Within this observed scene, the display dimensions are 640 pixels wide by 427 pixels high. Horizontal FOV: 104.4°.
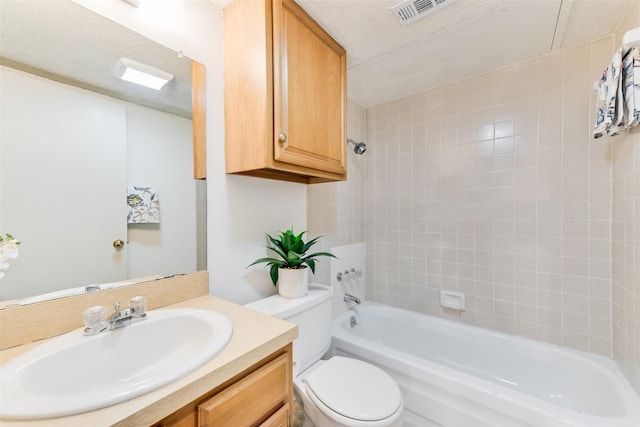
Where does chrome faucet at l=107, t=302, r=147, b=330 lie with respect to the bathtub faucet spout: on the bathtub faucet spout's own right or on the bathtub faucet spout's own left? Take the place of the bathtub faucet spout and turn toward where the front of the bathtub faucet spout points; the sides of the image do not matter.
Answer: on the bathtub faucet spout's own right

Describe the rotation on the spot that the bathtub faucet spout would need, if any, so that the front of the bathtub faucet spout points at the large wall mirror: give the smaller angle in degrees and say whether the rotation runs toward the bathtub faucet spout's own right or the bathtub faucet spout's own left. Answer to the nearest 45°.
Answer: approximately 90° to the bathtub faucet spout's own right

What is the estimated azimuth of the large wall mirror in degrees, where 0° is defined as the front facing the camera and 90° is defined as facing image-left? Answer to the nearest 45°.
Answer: approximately 315°

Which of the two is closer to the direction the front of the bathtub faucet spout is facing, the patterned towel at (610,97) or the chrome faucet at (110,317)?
the patterned towel

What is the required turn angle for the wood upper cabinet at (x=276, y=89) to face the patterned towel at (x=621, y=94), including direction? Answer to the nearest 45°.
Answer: approximately 45° to its left

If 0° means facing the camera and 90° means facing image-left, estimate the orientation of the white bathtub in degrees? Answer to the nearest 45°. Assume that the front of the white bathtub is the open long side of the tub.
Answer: approximately 45°
